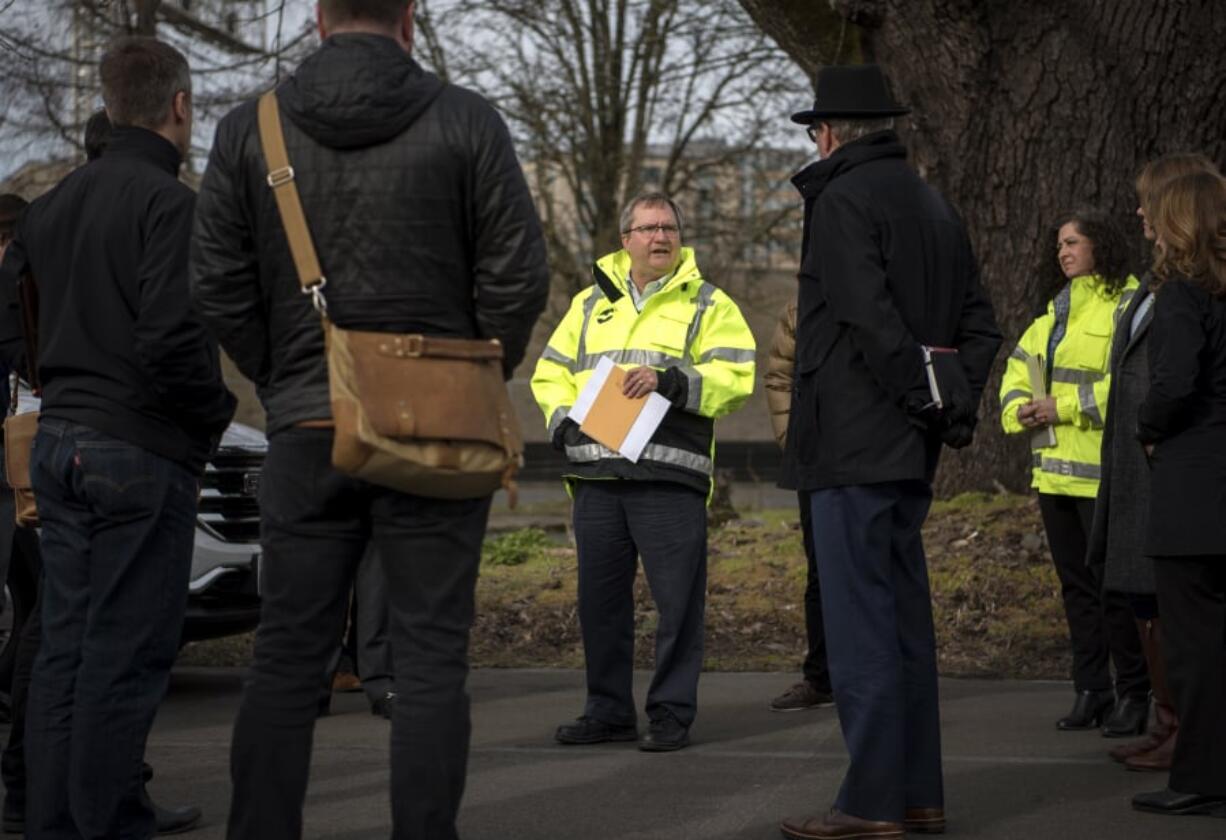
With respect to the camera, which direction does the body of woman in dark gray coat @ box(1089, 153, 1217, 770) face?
to the viewer's left

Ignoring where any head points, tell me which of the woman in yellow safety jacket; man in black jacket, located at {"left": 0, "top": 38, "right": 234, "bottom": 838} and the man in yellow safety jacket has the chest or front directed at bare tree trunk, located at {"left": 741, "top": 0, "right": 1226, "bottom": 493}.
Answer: the man in black jacket

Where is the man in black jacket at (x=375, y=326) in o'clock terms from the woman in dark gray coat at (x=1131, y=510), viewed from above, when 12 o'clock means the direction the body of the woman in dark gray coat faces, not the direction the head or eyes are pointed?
The man in black jacket is roughly at 10 o'clock from the woman in dark gray coat.

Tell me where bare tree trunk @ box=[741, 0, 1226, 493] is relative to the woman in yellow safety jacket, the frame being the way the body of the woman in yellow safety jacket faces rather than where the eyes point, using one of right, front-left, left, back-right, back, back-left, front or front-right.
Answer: back-right

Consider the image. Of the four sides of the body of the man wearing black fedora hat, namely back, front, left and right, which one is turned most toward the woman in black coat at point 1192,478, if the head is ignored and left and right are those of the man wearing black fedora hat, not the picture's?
right

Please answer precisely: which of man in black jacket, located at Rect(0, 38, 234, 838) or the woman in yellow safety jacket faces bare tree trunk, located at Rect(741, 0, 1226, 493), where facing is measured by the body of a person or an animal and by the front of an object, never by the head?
the man in black jacket

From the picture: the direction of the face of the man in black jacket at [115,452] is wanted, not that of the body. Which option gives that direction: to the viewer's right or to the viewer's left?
to the viewer's right

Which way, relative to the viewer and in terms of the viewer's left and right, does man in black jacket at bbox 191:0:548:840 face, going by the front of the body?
facing away from the viewer

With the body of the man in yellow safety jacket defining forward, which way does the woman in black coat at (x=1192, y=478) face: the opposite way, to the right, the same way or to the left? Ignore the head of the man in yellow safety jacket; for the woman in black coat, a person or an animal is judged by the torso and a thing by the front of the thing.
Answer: to the right

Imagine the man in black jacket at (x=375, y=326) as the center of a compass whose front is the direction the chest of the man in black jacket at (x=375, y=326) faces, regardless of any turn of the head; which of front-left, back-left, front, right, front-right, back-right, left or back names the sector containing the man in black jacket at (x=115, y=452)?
front-left

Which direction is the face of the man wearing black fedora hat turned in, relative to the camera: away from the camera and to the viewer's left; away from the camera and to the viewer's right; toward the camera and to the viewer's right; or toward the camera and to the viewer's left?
away from the camera and to the viewer's left

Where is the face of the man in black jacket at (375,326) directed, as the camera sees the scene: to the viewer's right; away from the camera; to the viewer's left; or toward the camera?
away from the camera

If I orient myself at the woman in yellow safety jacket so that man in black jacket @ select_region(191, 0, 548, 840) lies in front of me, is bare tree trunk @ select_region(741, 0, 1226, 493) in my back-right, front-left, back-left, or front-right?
back-right
